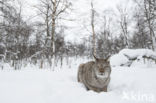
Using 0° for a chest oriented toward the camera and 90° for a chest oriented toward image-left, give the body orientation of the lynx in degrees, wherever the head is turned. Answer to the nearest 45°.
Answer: approximately 315°

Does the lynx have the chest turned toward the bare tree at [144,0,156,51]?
no
